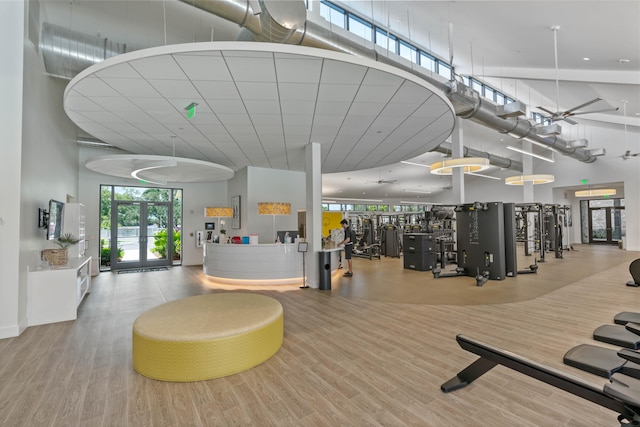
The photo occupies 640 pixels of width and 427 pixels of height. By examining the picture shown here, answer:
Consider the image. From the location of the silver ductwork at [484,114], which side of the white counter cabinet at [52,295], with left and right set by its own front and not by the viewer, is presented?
front

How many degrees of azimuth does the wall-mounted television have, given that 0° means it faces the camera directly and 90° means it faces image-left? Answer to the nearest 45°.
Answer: approximately 315°

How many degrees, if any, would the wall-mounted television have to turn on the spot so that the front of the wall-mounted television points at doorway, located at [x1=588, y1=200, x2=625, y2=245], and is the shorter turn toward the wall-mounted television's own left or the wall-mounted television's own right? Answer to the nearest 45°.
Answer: approximately 45° to the wall-mounted television's own left

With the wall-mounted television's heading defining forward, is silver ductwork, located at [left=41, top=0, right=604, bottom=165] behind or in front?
in front

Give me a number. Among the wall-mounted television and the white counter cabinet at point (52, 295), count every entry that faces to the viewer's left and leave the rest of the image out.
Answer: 0

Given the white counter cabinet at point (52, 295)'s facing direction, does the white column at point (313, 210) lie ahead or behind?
ahead

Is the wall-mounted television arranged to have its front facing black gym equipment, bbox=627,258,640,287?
yes

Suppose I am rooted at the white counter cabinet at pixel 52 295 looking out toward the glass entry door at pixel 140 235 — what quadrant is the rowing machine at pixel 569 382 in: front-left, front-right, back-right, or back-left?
back-right

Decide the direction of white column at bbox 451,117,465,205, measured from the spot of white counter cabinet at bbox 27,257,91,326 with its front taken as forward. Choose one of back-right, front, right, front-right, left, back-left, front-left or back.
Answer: front

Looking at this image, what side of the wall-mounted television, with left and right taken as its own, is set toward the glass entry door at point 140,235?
left

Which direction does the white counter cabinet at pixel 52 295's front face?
to the viewer's right
